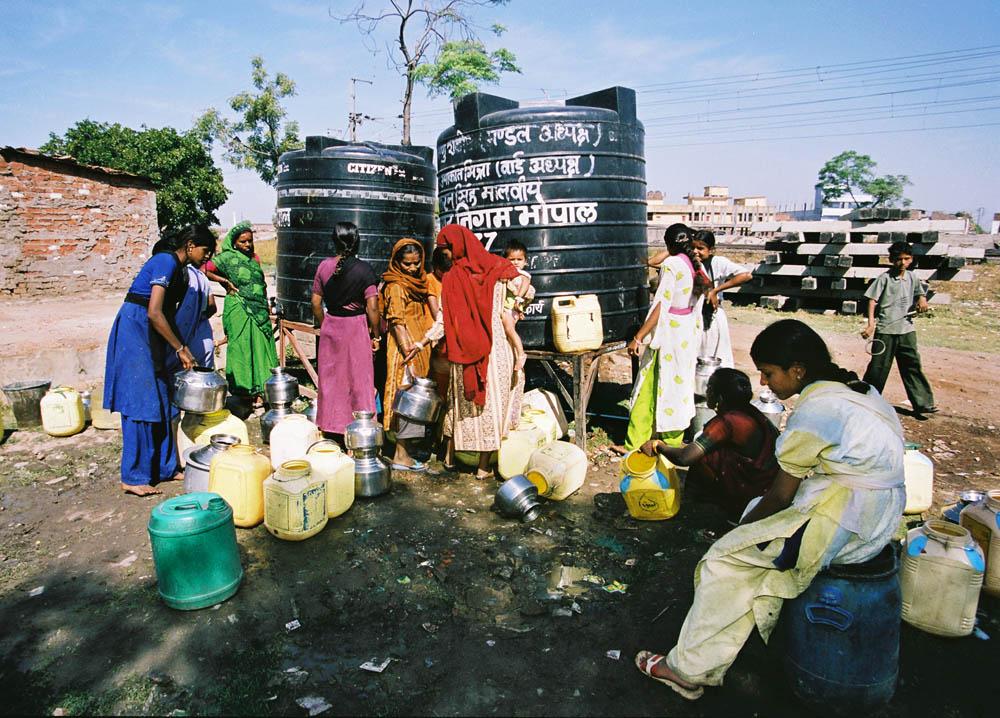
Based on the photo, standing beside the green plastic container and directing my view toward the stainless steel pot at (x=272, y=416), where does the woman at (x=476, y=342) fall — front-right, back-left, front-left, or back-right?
front-right

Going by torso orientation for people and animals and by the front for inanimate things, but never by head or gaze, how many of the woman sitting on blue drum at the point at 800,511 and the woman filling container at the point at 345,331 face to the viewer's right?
0

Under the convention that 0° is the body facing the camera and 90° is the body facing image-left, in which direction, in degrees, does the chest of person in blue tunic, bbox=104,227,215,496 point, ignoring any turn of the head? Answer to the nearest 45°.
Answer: approximately 270°

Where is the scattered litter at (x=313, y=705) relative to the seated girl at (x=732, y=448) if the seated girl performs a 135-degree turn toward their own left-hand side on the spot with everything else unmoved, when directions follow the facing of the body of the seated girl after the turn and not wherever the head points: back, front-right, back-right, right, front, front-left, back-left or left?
front-right

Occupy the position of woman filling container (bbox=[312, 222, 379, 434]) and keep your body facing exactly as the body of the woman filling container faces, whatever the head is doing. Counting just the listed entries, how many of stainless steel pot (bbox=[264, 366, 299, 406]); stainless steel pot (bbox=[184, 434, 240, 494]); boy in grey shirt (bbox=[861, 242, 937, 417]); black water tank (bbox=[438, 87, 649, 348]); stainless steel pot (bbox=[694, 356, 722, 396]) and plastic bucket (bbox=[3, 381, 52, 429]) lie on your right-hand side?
3

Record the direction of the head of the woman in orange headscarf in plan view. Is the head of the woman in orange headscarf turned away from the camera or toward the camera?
toward the camera

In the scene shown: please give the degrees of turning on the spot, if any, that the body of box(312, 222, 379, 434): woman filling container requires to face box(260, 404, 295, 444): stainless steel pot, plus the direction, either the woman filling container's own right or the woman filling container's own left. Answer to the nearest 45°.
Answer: approximately 45° to the woman filling container's own left

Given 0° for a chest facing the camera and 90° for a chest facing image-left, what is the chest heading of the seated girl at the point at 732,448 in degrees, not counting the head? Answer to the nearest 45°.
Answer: approximately 135°

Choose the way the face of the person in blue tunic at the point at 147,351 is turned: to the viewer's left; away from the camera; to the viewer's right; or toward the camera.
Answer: to the viewer's right

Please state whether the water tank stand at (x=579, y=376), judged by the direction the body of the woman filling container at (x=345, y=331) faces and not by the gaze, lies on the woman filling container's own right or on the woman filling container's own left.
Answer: on the woman filling container's own right

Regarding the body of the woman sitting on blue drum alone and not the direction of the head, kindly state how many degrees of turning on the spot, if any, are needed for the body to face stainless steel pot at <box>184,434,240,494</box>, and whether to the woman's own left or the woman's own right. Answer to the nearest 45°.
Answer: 0° — they already face it

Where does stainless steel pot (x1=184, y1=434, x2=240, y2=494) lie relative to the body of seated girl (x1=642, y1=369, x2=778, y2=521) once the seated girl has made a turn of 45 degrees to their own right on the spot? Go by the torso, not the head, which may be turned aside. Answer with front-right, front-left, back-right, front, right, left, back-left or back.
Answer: left

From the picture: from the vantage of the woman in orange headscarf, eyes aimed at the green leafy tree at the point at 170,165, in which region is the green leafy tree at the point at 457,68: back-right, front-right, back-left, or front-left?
front-right

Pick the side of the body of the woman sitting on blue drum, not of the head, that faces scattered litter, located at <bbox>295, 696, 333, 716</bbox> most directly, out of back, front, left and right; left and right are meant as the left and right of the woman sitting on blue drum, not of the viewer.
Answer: front

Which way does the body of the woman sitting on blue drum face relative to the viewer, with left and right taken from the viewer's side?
facing to the left of the viewer
